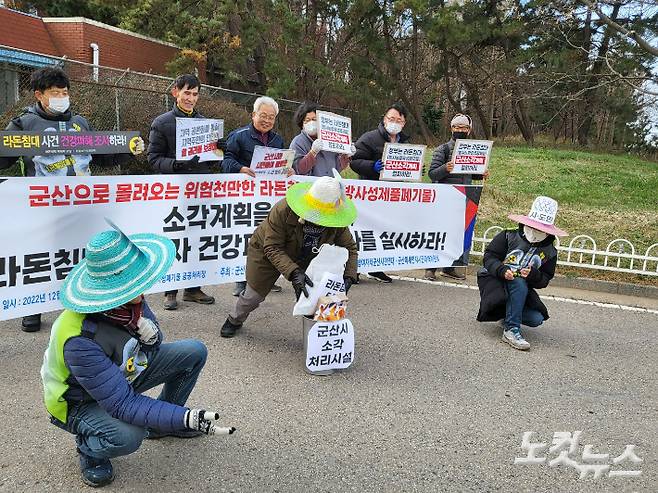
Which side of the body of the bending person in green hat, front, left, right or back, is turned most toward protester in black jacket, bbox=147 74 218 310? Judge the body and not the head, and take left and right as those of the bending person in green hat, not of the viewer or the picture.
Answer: back

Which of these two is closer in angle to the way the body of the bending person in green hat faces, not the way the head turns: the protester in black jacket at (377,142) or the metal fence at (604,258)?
the metal fence

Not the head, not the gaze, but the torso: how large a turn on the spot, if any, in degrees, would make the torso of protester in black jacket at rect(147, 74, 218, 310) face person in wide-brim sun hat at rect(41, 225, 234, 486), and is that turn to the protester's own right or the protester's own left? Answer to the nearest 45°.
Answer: approximately 45° to the protester's own right

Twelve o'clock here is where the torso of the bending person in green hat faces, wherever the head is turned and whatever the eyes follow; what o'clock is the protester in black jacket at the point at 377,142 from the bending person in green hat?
The protester in black jacket is roughly at 8 o'clock from the bending person in green hat.

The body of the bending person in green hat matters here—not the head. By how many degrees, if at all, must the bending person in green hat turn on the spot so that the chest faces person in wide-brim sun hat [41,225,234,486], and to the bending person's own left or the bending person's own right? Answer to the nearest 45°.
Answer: approximately 90° to the bending person's own right

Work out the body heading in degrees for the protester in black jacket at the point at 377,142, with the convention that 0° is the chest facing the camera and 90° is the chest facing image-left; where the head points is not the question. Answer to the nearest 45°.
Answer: approximately 315°

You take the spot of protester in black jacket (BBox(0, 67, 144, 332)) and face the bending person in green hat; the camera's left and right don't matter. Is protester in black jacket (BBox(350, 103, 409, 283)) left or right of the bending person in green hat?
left

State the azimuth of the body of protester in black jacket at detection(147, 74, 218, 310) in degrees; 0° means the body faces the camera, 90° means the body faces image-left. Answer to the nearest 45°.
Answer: approximately 315°

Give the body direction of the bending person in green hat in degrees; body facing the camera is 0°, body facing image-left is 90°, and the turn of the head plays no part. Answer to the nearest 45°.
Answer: approximately 315°
